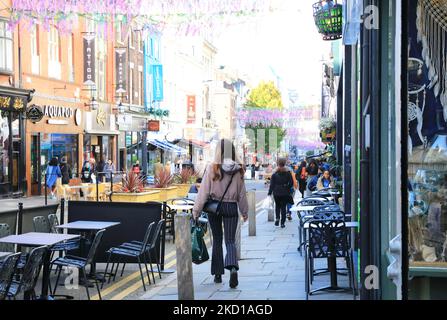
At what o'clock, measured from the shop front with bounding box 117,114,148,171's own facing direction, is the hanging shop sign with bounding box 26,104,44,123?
The hanging shop sign is roughly at 2 o'clock from the shop front.

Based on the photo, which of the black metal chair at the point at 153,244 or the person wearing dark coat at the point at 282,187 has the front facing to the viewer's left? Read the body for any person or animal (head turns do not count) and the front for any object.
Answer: the black metal chair

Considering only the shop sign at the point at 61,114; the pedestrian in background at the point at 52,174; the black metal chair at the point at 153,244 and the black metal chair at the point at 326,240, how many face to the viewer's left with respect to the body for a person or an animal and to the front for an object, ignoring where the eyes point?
1

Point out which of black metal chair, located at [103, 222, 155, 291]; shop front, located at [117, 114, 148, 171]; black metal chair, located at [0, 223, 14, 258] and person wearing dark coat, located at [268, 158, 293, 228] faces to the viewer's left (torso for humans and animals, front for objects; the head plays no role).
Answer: black metal chair, located at [103, 222, 155, 291]

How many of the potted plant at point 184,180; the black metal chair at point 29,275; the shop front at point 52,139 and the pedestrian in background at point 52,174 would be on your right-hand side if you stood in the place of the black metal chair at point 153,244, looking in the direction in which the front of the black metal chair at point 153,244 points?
3

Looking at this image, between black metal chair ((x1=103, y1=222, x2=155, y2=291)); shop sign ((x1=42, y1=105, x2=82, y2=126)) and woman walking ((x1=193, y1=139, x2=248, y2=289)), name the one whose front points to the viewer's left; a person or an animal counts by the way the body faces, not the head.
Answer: the black metal chair

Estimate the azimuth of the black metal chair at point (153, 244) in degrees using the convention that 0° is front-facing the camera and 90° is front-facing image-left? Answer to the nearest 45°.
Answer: approximately 90°

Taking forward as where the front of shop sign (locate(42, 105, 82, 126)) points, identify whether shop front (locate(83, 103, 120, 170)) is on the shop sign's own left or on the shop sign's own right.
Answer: on the shop sign's own left

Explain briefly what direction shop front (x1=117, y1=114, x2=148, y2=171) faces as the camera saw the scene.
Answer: facing the viewer and to the right of the viewer

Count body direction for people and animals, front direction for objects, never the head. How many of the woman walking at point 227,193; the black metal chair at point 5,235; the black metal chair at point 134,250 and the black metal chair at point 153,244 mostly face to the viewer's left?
2

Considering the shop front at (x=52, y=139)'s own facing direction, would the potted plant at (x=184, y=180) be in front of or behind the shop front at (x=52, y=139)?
in front

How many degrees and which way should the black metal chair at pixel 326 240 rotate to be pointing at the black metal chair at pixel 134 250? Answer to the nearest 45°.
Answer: approximately 45° to its left

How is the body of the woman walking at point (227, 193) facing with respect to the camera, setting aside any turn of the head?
away from the camera

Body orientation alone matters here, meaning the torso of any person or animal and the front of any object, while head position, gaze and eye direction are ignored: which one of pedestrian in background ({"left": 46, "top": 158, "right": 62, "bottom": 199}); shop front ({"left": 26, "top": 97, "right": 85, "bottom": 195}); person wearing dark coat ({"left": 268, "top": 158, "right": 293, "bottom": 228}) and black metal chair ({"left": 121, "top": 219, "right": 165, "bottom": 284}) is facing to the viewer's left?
the black metal chair
